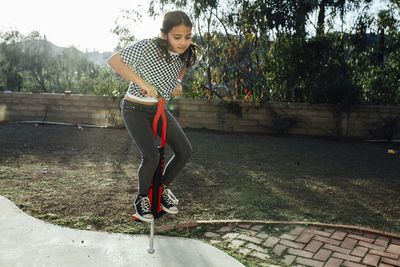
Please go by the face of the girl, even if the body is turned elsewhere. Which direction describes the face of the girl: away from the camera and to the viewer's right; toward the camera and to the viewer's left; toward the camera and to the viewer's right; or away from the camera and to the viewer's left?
toward the camera and to the viewer's right

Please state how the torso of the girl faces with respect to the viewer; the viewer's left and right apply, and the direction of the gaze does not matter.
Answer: facing the viewer and to the right of the viewer
